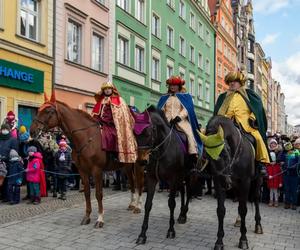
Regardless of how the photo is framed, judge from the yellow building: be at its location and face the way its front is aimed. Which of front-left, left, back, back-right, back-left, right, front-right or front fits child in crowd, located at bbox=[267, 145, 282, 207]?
front

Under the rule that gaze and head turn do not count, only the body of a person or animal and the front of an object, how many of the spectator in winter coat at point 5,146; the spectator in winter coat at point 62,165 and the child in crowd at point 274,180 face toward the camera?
3

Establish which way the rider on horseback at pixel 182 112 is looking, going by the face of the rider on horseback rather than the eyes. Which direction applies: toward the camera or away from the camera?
toward the camera

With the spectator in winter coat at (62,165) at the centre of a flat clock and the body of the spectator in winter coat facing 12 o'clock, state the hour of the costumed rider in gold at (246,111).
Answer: The costumed rider in gold is roughly at 11 o'clock from the spectator in winter coat.

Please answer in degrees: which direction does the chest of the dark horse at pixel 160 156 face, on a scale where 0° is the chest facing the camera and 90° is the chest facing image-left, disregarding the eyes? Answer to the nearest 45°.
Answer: approximately 45°

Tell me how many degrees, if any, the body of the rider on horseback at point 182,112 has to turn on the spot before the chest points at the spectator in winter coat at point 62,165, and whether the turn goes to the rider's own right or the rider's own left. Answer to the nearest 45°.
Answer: approximately 90° to the rider's own right

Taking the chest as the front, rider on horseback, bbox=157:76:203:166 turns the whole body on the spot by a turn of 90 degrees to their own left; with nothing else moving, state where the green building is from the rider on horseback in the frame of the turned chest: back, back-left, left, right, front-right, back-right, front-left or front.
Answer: back-left

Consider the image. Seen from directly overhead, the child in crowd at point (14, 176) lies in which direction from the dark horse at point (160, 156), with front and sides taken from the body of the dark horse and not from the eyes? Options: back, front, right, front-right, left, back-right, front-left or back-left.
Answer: right

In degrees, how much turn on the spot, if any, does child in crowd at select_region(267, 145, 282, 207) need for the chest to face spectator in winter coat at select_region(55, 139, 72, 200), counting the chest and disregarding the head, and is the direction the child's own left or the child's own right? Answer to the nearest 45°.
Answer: approximately 90° to the child's own right

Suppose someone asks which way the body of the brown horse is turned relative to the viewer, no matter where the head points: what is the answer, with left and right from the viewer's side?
facing the viewer and to the left of the viewer

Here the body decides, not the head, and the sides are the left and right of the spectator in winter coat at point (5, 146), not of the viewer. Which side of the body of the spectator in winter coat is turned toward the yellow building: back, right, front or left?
back

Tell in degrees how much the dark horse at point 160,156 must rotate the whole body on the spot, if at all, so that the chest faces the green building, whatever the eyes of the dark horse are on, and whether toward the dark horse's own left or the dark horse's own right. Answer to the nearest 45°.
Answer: approximately 135° to the dark horse's own right

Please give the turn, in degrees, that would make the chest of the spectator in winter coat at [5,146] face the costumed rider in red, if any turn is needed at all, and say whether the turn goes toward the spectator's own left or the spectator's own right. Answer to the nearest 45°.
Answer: approximately 45° to the spectator's own left

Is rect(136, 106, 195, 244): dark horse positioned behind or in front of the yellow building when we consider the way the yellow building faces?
in front

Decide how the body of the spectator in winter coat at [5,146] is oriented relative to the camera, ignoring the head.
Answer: toward the camera

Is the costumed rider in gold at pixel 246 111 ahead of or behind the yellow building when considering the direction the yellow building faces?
ahead

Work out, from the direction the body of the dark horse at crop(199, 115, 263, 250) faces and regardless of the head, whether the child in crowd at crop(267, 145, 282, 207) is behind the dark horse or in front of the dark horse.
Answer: behind

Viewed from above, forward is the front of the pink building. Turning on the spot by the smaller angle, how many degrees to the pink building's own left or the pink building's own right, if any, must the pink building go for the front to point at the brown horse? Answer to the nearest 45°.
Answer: approximately 45° to the pink building's own right
